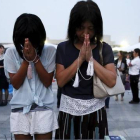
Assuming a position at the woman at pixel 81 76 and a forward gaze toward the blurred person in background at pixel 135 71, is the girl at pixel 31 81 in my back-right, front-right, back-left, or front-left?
back-left

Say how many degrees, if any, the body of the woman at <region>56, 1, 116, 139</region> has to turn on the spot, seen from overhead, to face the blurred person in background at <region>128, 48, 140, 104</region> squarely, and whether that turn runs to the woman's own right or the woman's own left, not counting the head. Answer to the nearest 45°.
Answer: approximately 180°

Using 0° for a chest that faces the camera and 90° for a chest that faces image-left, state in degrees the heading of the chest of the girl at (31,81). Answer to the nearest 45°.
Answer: approximately 0°
